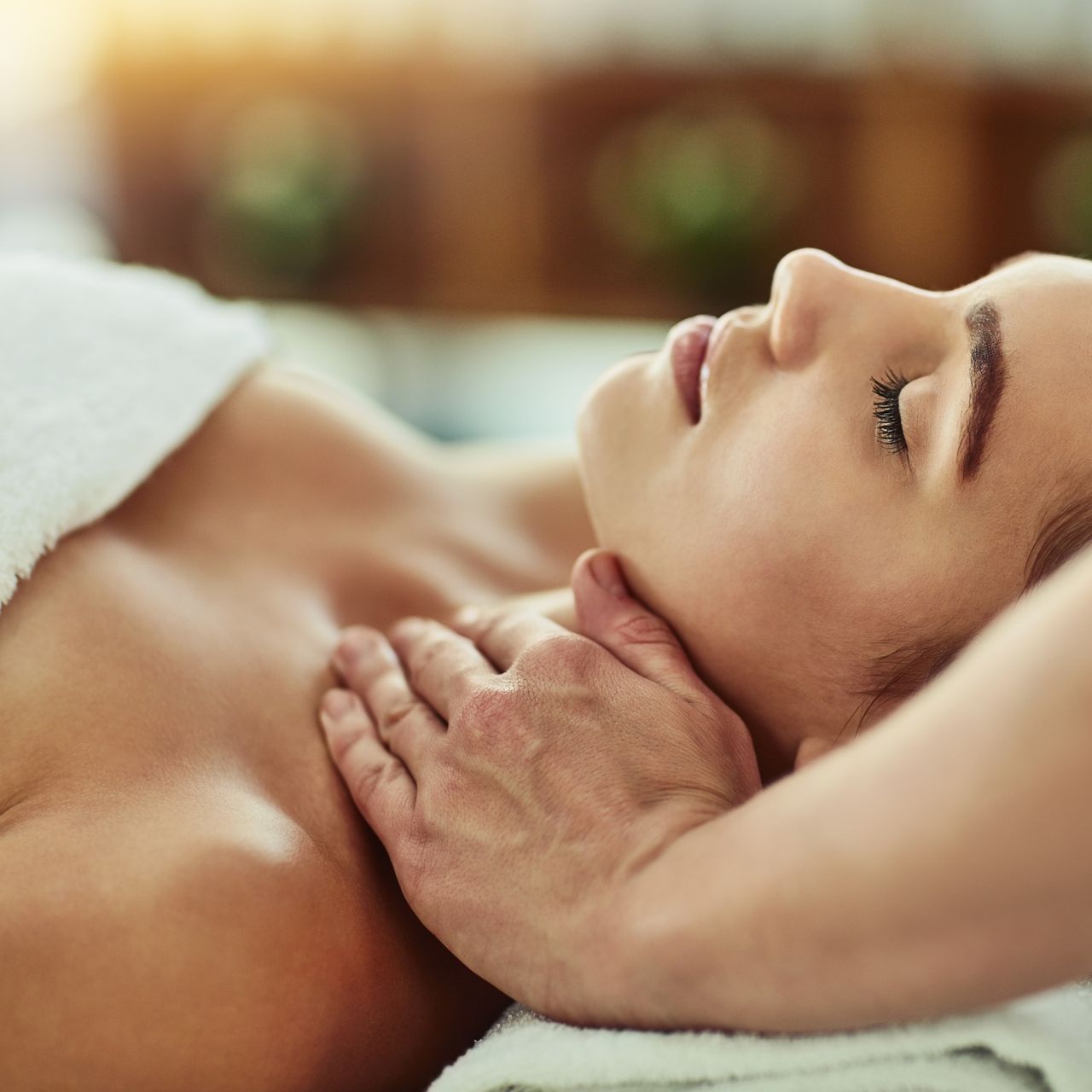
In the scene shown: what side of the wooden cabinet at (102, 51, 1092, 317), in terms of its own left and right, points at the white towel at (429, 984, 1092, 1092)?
front

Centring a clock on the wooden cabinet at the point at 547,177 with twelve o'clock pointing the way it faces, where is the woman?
The woman is roughly at 12 o'clock from the wooden cabinet.

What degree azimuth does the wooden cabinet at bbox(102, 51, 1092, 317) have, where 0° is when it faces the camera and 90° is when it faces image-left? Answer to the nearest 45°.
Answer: approximately 0°

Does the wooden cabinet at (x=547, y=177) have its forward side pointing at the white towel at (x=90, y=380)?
yes
